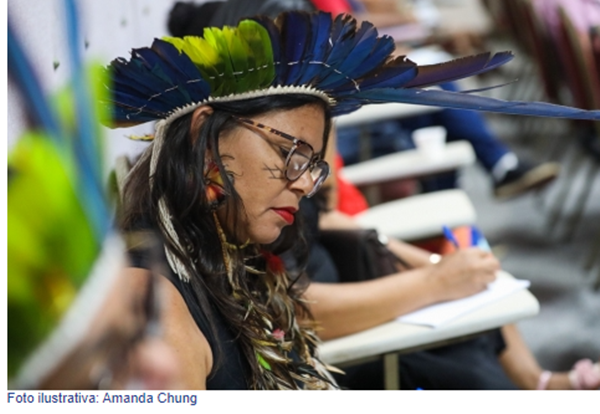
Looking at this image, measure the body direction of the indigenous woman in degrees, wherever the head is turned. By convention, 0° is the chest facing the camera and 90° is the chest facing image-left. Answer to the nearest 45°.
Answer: approximately 315°

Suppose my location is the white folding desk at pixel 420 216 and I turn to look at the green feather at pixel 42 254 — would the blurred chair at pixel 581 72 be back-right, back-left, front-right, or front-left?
back-left

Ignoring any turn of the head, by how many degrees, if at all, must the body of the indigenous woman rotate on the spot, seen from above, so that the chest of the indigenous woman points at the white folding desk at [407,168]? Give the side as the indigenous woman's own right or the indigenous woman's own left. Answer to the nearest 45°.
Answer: approximately 135° to the indigenous woman's own left

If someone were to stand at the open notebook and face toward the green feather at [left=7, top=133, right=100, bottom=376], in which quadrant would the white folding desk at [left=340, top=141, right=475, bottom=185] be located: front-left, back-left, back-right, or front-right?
back-right

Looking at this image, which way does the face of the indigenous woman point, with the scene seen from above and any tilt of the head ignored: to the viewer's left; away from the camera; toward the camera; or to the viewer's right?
to the viewer's right

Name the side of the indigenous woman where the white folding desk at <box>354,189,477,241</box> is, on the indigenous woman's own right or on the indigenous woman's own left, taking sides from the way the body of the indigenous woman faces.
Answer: on the indigenous woman's own left

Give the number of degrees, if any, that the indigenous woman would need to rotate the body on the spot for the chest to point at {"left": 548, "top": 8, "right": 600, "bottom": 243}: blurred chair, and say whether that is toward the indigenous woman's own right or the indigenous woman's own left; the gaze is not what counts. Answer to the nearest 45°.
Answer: approximately 90° to the indigenous woman's own left
